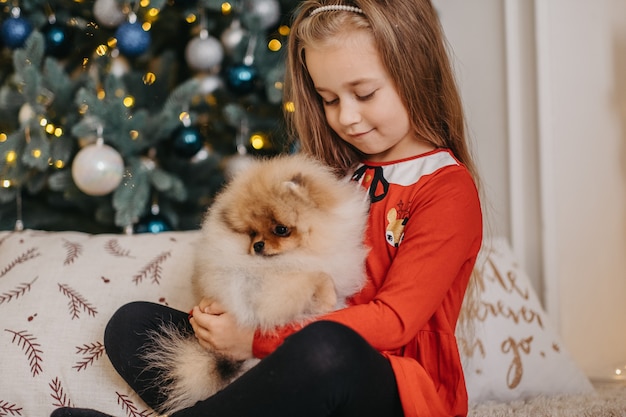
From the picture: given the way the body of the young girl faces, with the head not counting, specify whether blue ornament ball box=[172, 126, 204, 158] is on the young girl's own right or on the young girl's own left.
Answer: on the young girl's own right

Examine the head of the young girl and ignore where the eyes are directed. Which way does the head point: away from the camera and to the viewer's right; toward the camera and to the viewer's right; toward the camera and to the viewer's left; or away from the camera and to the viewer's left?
toward the camera and to the viewer's left

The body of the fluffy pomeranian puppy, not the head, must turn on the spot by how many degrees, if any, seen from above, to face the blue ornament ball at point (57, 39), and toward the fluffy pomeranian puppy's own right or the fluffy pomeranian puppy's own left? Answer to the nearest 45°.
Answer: approximately 90° to the fluffy pomeranian puppy's own right

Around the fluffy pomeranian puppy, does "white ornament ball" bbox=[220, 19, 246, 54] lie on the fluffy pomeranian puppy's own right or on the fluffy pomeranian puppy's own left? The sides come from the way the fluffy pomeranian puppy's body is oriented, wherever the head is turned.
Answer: on the fluffy pomeranian puppy's own right

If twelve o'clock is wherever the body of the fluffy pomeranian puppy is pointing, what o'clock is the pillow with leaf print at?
The pillow with leaf print is roughly at 3 o'clock from the fluffy pomeranian puppy.

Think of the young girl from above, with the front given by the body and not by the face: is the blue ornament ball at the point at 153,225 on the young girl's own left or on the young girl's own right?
on the young girl's own right

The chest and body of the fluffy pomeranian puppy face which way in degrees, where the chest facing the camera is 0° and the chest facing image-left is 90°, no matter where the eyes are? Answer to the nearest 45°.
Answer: approximately 45°

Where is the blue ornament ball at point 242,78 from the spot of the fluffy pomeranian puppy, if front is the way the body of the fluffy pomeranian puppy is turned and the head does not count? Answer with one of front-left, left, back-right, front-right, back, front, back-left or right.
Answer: back-right

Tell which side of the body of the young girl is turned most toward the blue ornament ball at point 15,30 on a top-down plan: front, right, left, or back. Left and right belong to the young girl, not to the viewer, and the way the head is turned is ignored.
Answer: right

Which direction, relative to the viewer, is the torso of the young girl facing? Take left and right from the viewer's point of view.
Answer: facing the viewer and to the left of the viewer

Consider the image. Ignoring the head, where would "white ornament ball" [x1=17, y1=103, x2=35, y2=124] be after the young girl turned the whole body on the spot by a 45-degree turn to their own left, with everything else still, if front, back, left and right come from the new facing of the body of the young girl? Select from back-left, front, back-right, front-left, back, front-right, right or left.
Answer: back-right

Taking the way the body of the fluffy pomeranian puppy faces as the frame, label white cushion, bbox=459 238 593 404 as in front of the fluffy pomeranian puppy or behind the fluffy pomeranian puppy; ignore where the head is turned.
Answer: behind
